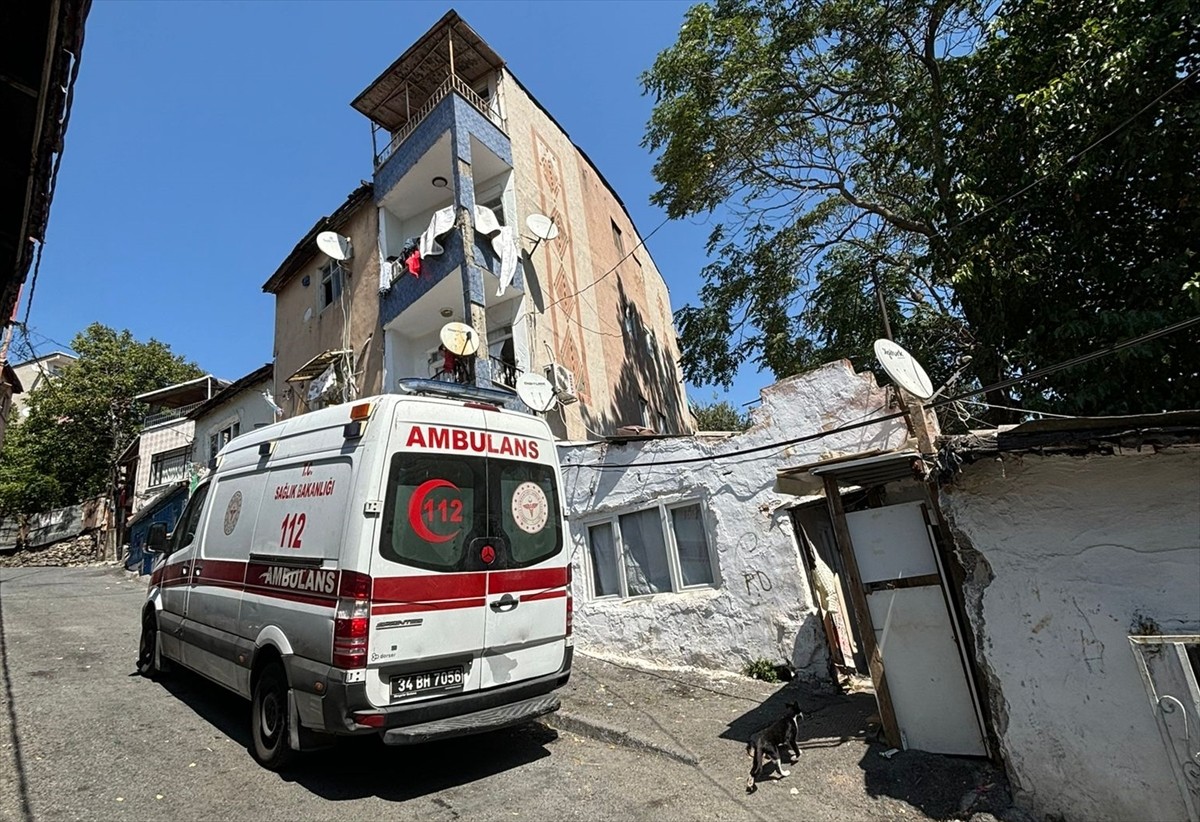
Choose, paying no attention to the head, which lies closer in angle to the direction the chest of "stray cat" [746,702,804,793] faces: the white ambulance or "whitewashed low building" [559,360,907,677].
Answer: the whitewashed low building

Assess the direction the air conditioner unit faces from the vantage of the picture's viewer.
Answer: facing the viewer and to the right of the viewer

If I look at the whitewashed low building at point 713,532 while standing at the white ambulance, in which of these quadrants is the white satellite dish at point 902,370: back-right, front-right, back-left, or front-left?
front-right

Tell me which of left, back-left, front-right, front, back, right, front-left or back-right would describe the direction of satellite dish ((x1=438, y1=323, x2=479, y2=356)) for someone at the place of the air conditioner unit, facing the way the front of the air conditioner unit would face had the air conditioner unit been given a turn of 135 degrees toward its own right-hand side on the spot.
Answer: front-left

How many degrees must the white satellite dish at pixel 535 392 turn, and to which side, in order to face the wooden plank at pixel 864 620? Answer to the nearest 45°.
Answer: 0° — it already faces it

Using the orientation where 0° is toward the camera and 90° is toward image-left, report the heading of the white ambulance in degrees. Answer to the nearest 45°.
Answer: approximately 135°
